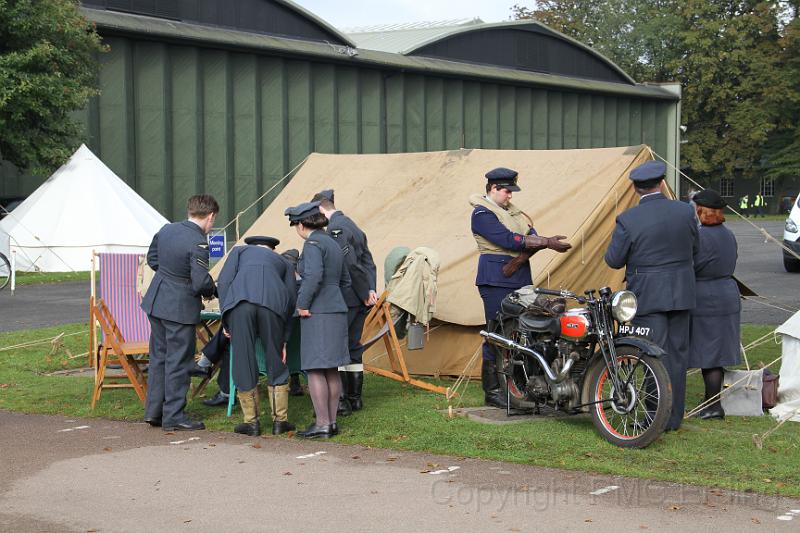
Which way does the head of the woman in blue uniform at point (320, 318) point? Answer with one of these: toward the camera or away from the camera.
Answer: away from the camera

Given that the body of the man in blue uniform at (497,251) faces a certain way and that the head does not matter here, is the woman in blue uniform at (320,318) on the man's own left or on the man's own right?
on the man's own right

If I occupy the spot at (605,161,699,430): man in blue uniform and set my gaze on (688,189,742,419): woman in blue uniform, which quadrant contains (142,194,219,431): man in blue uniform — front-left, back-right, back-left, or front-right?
back-left

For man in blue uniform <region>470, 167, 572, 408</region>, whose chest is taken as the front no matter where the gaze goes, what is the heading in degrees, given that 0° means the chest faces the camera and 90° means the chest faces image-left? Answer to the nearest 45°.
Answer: approximately 315°

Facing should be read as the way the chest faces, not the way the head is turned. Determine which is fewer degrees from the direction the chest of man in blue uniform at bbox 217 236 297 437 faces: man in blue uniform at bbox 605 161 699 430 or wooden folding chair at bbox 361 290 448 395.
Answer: the wooden folding chair

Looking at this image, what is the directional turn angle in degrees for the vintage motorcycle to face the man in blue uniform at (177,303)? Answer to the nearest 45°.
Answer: approximately 135° to its right

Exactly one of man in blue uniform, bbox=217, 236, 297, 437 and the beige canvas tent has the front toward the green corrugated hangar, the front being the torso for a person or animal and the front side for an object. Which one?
the man in blue uniform

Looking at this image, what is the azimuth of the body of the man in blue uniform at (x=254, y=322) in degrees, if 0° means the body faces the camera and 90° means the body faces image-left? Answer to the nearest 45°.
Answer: approximately 180°

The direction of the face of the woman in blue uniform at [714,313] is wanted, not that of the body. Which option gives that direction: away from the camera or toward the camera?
away from the camera
